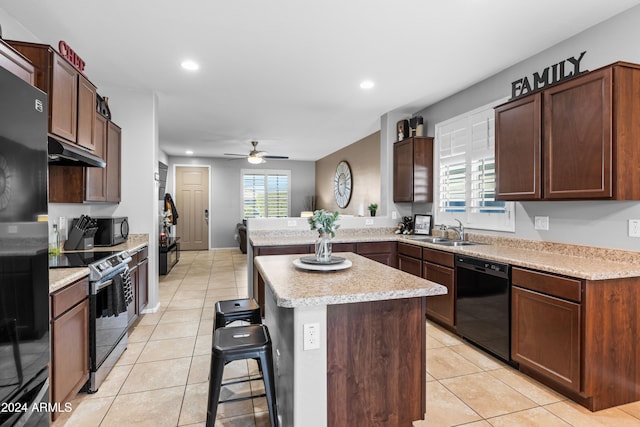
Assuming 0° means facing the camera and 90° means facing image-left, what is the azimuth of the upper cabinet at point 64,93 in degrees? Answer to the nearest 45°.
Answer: approximately 270°

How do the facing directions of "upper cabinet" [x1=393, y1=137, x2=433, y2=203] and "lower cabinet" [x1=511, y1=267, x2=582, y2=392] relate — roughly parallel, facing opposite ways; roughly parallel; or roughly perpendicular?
roughly parallel

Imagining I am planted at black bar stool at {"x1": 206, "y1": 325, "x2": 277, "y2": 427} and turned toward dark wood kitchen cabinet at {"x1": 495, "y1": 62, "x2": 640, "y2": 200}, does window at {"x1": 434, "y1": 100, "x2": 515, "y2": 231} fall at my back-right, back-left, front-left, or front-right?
front-left

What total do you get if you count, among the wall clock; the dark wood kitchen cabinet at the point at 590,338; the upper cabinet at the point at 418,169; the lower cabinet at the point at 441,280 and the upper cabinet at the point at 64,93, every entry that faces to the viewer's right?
1

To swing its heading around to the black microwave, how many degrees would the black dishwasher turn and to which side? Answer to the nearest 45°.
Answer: approximately 45° to its right

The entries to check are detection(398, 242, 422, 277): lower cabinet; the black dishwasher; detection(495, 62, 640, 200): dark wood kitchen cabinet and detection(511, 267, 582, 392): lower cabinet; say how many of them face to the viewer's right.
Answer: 0

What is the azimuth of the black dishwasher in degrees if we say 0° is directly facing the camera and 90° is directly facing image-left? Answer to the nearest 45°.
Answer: approximately 45°

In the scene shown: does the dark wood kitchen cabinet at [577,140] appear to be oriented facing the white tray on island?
yes

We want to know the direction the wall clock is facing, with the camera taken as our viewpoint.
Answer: facing the viewer and to the left of the viewer

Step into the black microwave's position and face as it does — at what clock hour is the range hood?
The range hood is roughly at 2 o'clock from the black microwave.

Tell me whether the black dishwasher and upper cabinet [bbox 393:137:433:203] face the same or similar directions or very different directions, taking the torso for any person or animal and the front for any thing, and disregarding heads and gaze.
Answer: same or similar directions

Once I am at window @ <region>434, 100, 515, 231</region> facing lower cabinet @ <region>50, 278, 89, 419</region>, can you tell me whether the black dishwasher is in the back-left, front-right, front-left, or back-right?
front-left

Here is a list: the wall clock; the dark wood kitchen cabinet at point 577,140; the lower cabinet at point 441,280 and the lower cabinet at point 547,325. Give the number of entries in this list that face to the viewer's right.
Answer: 0

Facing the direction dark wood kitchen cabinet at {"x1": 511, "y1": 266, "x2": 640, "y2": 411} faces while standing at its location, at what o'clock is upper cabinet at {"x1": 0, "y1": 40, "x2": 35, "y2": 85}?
The upper cabinet is roughly at 12 o'clock from the dark wood kitchen cabinet.

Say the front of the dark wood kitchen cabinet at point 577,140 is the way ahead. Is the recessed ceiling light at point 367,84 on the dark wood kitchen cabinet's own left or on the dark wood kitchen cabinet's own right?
on the dark wood kitchen cabinet's own right

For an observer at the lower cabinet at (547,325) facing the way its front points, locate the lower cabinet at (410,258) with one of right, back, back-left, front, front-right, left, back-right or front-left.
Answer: right
